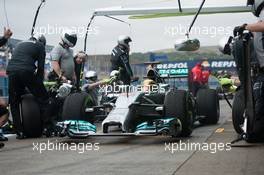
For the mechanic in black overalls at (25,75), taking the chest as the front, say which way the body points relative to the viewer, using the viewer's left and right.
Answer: facing away from the viewer and to the right of the viewer

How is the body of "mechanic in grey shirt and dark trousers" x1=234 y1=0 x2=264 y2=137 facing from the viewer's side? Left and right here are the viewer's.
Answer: facing to the left of the viewer

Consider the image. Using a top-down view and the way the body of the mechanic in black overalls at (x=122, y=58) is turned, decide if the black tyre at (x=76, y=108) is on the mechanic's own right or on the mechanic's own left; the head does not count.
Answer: on the mechanic's own right

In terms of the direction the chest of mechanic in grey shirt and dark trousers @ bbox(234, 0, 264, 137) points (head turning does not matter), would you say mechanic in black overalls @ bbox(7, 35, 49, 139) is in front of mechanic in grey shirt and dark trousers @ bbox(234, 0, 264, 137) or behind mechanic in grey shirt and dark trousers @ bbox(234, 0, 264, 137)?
in front

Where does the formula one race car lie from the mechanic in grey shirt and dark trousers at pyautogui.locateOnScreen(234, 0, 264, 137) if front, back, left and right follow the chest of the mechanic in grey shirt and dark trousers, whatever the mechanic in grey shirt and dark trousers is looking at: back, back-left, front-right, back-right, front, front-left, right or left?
front-right
